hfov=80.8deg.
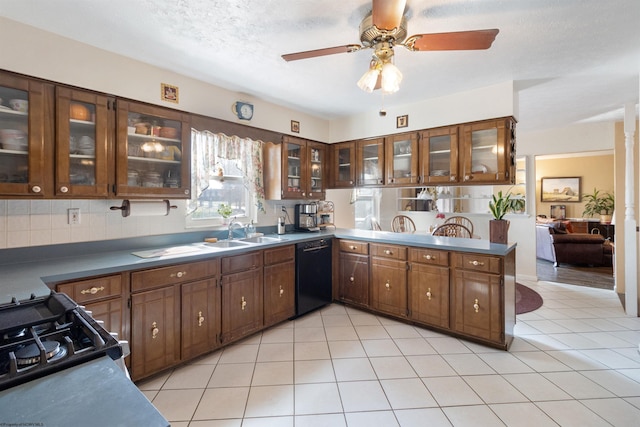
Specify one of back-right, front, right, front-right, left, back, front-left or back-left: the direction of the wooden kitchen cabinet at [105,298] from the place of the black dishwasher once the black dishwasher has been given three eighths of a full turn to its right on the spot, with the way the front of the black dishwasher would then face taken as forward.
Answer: front-left

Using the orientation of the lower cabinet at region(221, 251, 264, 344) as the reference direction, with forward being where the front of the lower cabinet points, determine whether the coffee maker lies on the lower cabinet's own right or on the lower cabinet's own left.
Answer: on the lower cabinet's own left

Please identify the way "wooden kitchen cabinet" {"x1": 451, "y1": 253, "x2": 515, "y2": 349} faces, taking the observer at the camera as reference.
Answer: facing the viewer and to the left of the viewer

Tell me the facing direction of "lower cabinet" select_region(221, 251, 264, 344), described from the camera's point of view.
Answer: facing the viewer and to the right of the viewer

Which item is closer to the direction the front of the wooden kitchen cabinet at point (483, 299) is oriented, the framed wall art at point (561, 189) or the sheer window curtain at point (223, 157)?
the sheer window curtain

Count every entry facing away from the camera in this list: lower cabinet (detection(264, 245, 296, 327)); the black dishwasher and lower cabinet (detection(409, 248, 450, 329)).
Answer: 0

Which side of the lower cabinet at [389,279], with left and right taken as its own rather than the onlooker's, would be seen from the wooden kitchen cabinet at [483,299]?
left

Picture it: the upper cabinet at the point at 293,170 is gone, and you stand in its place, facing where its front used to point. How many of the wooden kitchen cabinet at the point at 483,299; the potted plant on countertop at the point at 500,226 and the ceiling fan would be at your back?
0

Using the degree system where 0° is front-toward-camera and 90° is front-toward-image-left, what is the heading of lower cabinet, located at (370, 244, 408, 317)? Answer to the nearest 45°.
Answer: approximately 45°
